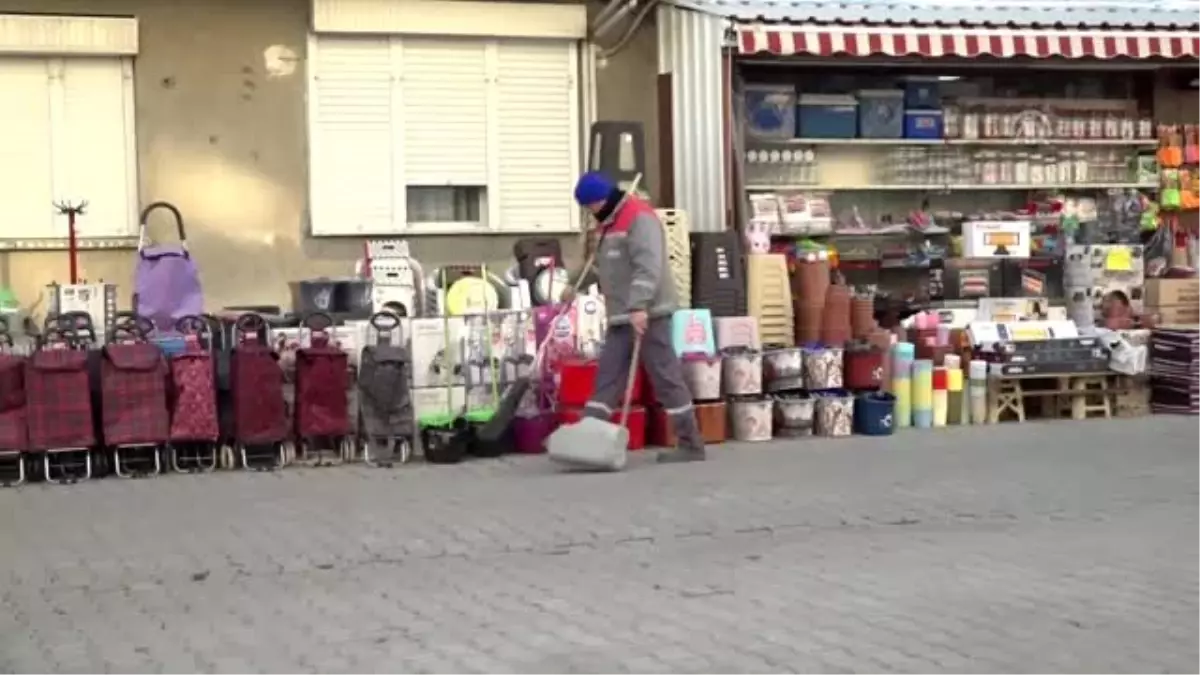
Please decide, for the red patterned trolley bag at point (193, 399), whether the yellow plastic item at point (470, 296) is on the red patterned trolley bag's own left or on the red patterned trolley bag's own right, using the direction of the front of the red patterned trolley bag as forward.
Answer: on the red patterned trolley bag's own left

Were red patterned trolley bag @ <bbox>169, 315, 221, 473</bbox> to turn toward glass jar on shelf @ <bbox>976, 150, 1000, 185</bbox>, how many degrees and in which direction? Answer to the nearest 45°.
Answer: approximately 90° to its left

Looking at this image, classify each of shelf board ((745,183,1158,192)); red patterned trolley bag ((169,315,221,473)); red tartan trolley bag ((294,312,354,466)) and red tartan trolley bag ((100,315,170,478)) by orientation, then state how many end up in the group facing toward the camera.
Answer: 4

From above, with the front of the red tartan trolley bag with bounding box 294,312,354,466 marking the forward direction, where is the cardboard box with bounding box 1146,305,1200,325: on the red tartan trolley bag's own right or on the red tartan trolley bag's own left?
on the red tartan trolley bag's own left

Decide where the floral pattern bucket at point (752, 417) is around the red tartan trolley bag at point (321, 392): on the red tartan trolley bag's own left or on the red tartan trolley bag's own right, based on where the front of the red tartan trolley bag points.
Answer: on the red tartan trolley bag's own left

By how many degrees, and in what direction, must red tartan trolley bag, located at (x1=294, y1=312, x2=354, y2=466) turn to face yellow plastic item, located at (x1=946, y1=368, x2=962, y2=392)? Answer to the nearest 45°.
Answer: approximately 90° to its left

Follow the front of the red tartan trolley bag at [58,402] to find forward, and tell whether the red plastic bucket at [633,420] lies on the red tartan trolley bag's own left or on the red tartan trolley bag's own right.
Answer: on the red tartan trolley bag's own left

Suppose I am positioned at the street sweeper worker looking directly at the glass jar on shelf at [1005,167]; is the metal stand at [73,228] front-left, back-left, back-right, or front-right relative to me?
back-left

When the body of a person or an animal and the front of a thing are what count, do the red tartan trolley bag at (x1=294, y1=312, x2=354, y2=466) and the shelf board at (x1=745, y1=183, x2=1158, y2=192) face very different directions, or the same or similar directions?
same or similar directions

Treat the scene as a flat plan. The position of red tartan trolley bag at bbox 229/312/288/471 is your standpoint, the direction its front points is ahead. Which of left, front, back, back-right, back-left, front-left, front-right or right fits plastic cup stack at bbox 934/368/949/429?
left

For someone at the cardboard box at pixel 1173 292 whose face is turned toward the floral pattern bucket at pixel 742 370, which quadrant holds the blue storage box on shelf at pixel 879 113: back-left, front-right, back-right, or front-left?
front-right

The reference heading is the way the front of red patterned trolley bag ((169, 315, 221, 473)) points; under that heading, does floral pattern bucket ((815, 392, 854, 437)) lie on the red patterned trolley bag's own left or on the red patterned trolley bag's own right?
on the red patterned trolley bag's own left

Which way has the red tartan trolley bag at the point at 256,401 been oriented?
toward the camera

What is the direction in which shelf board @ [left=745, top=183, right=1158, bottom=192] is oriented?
toward the camera
